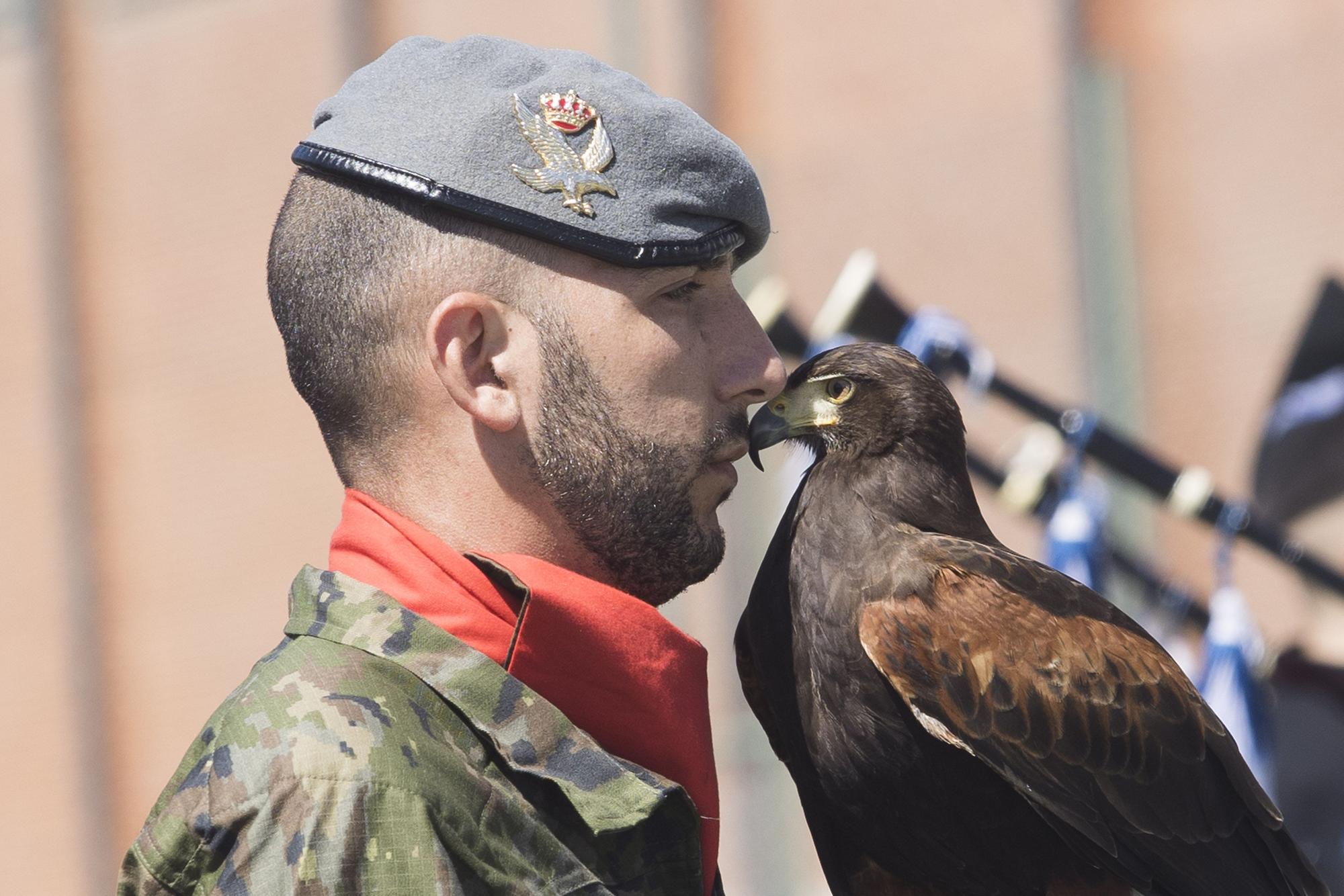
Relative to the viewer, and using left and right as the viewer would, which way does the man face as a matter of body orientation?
facing to the right of the viewer

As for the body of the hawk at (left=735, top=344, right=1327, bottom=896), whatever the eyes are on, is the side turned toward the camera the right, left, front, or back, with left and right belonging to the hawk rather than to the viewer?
left

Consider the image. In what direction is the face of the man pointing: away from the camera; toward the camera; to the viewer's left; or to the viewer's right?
to the viewer's right
